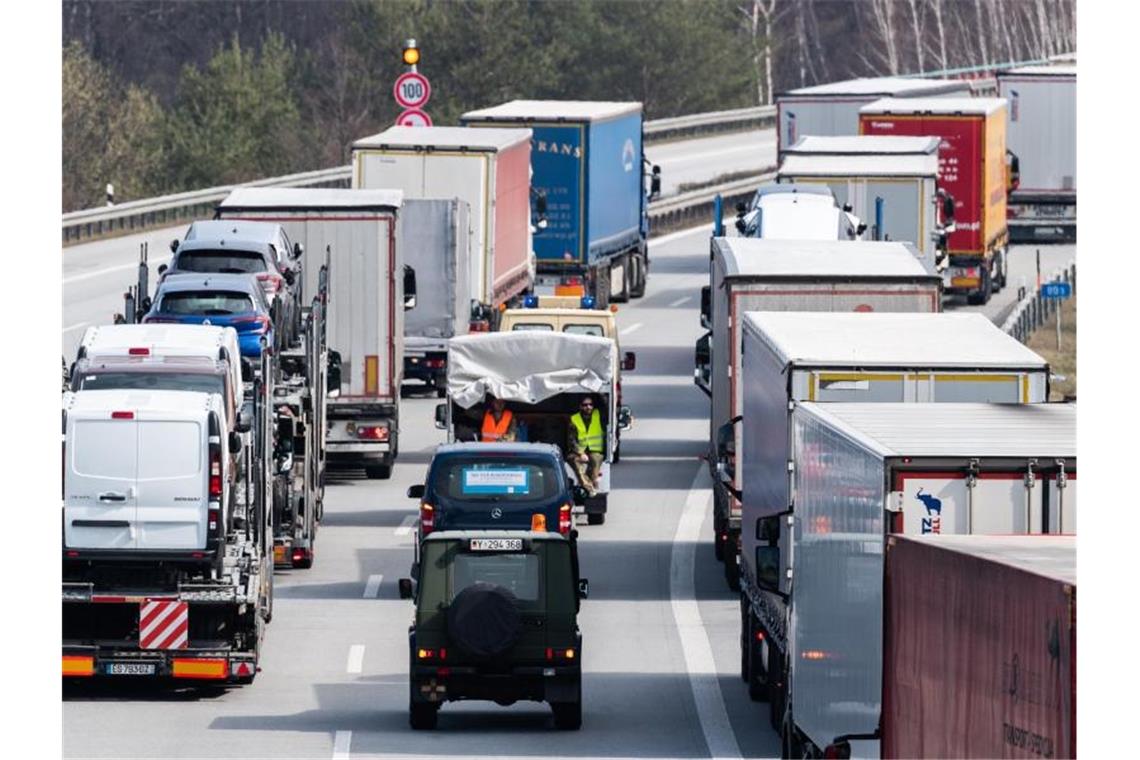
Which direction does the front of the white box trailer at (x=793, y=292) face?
away from the camera

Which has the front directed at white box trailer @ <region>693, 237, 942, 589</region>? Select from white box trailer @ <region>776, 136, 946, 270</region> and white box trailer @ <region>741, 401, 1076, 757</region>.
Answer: white box trailer @ <region>741, 401, 1076, 757</region>

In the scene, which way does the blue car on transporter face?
away from the camera

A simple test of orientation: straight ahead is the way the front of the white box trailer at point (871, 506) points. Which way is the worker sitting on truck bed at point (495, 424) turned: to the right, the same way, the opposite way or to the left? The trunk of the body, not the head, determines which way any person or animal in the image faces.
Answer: the opposite way

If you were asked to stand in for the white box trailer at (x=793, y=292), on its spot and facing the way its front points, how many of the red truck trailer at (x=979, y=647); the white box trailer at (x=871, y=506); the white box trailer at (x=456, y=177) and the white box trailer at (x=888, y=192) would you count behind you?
2

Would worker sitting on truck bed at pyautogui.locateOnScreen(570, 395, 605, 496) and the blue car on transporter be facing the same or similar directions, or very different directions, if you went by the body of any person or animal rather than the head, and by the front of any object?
very different directions

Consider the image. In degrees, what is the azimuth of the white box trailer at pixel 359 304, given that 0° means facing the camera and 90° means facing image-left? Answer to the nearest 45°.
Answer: approximately 180°

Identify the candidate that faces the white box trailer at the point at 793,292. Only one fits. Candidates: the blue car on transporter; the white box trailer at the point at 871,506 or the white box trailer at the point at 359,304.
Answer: the white box trailer at the point at 871,506

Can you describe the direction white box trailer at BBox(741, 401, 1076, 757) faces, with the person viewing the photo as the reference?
facing away from the viewer
